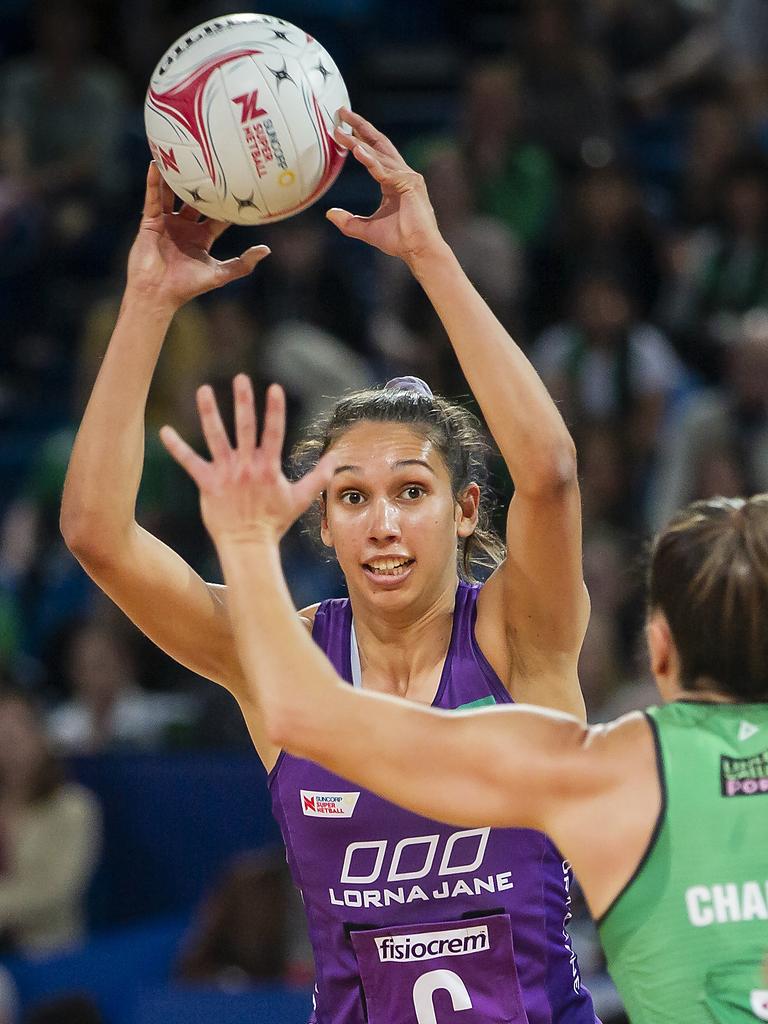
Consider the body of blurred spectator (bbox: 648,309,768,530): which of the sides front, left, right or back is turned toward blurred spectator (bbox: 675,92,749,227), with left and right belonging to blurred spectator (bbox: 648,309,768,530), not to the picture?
back

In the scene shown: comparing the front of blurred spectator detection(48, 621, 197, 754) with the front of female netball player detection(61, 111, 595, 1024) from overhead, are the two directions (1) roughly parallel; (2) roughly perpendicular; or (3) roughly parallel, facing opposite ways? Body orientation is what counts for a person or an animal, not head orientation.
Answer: roughly parallel

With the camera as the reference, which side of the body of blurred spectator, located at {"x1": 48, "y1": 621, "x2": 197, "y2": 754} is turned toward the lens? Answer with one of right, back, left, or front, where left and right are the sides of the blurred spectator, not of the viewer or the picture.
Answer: front

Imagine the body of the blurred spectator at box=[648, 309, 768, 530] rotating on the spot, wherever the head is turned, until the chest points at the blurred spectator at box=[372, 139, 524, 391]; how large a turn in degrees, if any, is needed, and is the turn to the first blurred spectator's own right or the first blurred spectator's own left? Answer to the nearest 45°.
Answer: approximately 135° to the first blurred spectator's own right

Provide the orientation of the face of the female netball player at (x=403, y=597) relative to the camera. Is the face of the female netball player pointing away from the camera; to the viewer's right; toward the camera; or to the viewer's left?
toward the camera

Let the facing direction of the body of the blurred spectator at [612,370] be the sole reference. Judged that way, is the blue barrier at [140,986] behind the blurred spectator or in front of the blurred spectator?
in front

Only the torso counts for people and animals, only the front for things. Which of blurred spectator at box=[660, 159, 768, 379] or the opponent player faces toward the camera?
the blurred spectator

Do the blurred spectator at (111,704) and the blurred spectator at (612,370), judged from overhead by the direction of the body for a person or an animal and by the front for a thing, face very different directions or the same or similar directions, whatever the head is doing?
same or similar directions

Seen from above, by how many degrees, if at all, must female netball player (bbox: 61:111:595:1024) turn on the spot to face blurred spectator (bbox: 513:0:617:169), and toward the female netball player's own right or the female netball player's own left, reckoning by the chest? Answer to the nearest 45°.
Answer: approximately 180°

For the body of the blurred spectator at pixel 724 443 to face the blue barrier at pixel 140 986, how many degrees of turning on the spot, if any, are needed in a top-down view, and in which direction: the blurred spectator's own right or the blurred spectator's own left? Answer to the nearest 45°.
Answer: approximately 45° to the blurred spectator's own right

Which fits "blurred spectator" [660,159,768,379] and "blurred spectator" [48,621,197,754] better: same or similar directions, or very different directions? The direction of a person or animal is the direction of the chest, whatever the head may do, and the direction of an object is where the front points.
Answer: same or similar directions

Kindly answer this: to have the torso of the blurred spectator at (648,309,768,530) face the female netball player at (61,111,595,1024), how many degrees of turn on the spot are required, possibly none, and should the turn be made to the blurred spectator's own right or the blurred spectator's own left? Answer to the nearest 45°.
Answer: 0° — they already face them

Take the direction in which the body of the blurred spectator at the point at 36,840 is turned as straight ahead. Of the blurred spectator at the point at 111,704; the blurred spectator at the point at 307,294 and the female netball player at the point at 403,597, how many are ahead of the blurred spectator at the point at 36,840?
1

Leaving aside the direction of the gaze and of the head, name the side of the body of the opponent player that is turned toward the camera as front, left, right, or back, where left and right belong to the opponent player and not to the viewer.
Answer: back

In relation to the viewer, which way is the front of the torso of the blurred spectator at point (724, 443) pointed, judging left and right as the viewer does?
facing the viewer

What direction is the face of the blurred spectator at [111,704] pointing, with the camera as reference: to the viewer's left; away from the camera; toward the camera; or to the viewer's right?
toward the camera

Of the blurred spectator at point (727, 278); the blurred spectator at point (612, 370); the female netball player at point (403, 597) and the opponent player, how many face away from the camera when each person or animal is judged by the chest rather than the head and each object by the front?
1

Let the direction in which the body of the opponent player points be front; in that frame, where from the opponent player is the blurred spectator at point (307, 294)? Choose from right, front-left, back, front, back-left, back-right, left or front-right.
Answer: front

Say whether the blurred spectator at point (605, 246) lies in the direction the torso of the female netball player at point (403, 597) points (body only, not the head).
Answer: no

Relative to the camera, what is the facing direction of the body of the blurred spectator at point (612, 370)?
toward the camera

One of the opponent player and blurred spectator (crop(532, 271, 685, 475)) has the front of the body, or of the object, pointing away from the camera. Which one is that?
the opponent player
